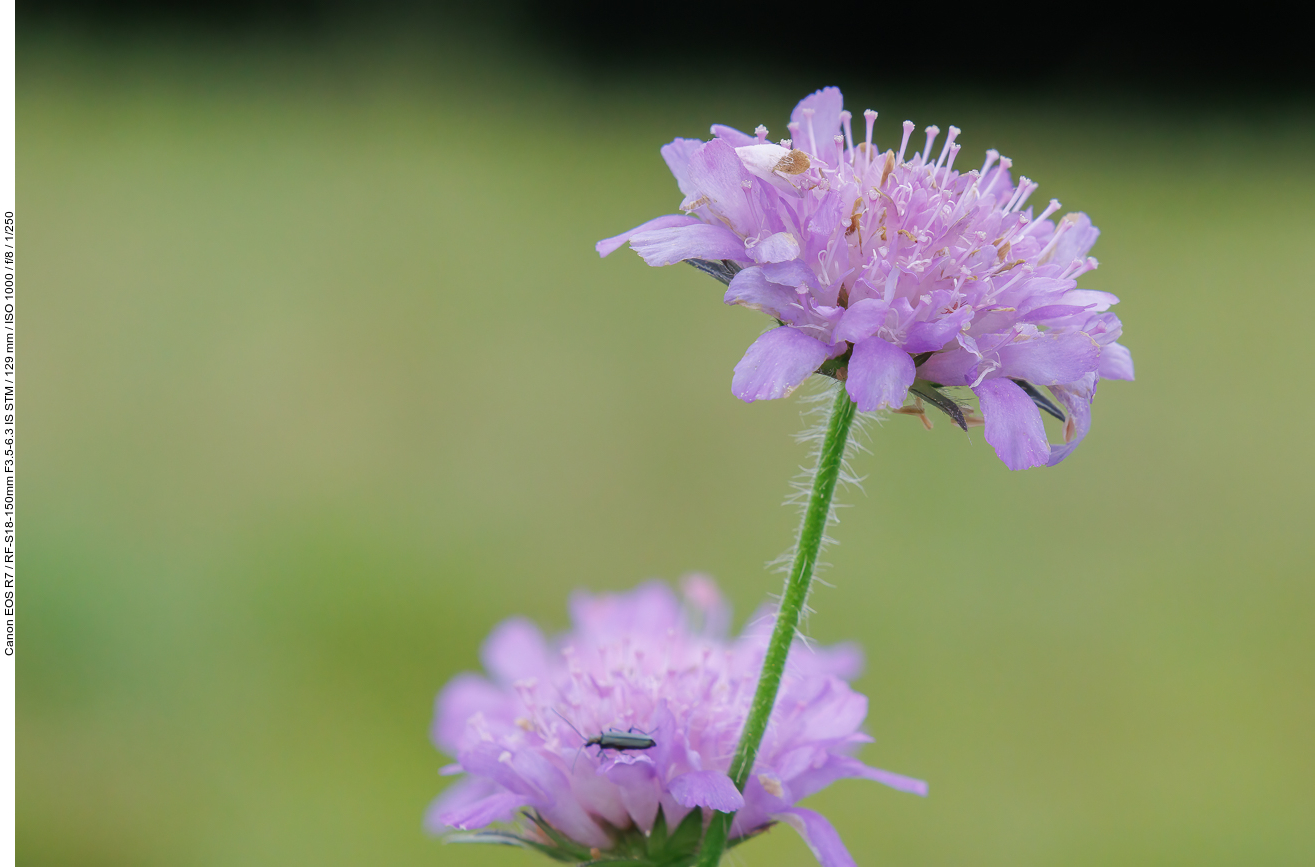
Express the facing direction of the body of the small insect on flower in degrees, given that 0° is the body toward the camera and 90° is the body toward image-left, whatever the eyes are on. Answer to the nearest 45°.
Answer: approximately 90°
